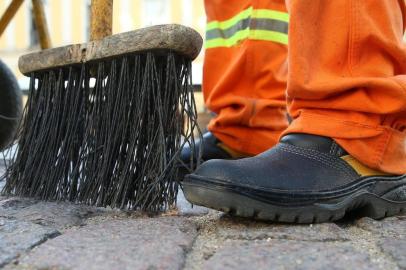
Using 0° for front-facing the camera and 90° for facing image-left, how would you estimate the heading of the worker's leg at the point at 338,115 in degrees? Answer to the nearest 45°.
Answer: approximately 90°

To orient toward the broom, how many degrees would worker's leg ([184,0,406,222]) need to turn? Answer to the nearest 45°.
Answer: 0° — it already faces it
